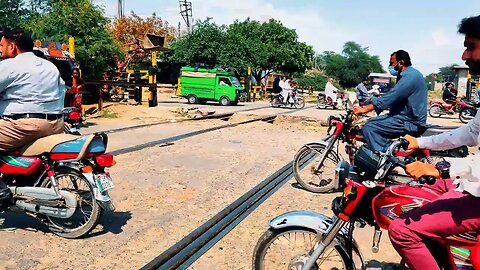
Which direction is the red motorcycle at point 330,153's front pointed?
to the viewer's left

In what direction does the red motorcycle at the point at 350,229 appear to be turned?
to the viewer's left

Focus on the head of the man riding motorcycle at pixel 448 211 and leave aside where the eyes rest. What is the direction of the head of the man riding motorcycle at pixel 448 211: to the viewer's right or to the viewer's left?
to the viewer's left

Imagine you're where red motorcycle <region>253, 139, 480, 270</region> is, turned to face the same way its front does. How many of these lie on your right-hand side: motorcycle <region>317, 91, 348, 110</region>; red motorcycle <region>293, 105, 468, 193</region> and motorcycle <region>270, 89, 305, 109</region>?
3

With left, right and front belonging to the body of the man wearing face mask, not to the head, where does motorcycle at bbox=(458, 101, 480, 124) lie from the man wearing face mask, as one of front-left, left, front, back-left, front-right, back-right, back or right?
right

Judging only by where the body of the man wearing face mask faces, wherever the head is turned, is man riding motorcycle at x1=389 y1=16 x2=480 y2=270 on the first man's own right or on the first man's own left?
on the first man's own left

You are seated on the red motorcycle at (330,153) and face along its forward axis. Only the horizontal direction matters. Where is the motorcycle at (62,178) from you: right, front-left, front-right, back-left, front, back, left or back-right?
front-left

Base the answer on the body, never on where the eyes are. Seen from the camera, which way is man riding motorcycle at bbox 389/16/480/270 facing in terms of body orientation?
to the viewer's left

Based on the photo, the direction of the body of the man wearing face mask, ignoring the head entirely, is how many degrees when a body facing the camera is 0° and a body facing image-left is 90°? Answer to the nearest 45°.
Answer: approximately 90°

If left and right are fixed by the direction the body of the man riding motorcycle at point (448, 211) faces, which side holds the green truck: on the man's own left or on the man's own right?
on the man's own right

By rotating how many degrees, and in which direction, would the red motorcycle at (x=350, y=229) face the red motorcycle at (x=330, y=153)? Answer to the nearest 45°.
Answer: approximately 90° to its right

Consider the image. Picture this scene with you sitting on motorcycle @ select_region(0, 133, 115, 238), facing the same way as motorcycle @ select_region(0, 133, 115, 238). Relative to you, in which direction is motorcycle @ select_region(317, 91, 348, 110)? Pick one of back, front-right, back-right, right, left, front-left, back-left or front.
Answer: right

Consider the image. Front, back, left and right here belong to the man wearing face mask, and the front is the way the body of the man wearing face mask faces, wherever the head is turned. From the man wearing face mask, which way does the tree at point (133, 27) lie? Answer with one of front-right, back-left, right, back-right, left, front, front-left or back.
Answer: front-right

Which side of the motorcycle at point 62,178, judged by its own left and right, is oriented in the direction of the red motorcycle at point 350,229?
back

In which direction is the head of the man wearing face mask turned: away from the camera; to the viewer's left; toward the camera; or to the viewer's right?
to the viewer's left

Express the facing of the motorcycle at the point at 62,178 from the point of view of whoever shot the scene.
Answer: facing away from the viewer and to the left of the viewer
